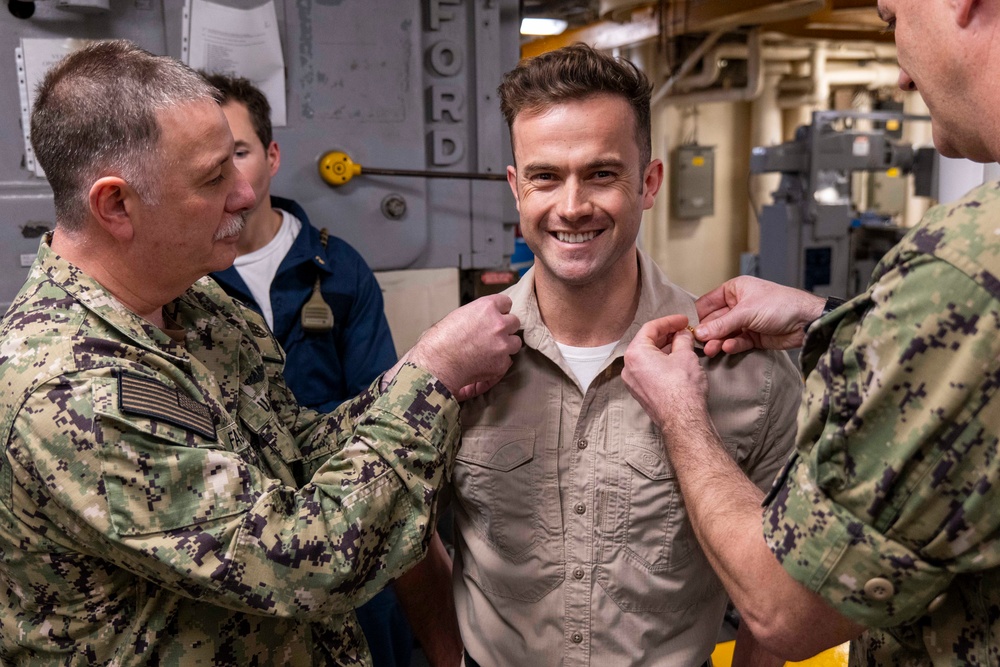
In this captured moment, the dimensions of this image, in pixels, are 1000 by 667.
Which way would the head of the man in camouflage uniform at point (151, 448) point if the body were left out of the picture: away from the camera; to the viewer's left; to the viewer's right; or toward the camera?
to the viewer's right

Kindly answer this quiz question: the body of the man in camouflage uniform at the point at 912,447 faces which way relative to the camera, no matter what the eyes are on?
to the viewer's left

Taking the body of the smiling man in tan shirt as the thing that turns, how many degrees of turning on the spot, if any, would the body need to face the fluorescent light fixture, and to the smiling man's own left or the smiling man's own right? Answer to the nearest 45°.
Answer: approximately 180°

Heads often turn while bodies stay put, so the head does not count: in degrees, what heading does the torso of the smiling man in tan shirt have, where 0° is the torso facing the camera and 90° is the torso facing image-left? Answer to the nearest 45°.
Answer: approximately 0°

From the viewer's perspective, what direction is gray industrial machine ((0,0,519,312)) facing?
toward the camera

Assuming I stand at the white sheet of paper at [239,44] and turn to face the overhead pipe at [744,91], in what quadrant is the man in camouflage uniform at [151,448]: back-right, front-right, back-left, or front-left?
back-right

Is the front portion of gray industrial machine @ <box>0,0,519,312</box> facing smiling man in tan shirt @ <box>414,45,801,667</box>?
yes

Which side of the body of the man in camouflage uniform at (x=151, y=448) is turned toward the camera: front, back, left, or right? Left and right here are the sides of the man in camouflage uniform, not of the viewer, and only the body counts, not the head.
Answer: right

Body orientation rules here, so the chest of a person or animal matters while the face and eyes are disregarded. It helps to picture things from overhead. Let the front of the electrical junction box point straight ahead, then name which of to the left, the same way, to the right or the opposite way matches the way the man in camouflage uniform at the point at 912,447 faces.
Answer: to the right

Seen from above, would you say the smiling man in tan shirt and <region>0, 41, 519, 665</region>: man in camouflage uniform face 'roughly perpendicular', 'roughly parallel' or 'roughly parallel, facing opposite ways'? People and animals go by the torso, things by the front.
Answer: roughly perpendicular

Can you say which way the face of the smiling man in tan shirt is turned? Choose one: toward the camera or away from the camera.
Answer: toward the camera

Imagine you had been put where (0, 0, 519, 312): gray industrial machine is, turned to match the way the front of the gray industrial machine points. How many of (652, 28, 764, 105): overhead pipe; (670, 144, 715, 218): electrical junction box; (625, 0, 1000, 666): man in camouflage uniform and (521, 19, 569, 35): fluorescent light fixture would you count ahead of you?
1

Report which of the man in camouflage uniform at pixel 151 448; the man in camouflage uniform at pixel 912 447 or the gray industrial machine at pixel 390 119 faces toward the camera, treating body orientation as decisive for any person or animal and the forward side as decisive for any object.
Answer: the gray industrial machine
